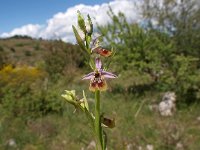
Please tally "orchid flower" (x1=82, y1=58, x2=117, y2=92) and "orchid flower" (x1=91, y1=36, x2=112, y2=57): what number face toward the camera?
1

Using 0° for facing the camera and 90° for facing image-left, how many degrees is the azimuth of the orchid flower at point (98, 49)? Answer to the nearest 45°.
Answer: approximately 270°

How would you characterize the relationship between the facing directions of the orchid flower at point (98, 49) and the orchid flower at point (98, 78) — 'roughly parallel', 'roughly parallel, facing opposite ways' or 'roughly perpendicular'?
roughly perpendicular
